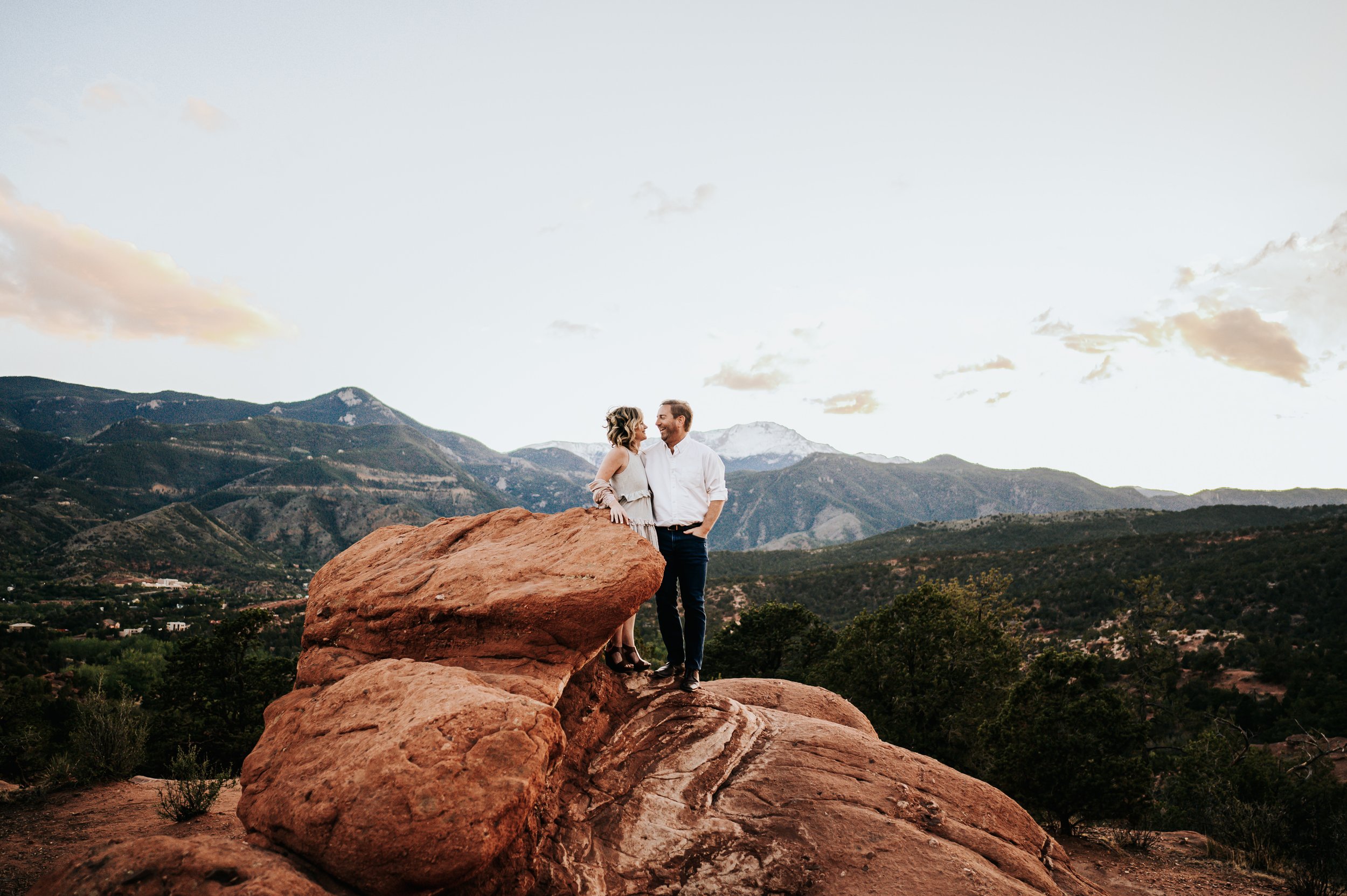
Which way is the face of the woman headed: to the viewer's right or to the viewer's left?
to the viewer's right

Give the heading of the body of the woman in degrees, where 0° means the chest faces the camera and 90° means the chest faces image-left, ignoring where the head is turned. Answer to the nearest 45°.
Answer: approximately 315°

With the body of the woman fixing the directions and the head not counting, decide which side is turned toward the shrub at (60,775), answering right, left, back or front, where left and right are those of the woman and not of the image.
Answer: back

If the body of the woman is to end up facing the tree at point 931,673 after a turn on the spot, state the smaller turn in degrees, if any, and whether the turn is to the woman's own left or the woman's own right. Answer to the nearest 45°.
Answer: approximately 90° to the woman's own left

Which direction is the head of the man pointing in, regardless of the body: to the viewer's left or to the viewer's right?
to the viewer's left

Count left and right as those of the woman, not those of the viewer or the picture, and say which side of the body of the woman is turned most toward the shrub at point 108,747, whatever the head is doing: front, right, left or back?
back
